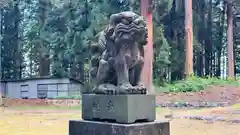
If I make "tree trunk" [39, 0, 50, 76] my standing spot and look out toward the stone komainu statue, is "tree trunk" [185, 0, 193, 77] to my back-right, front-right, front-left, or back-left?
front-left

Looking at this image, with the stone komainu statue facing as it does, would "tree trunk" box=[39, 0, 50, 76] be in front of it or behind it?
behind

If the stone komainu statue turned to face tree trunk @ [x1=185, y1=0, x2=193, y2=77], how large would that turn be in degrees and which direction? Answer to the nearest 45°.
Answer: approximately 135° to its left

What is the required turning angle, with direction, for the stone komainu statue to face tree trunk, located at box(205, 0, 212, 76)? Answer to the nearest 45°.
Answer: approximately 135° to its left

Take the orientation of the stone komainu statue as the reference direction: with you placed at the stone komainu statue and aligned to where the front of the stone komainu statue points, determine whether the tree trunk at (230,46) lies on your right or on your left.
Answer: on your left
